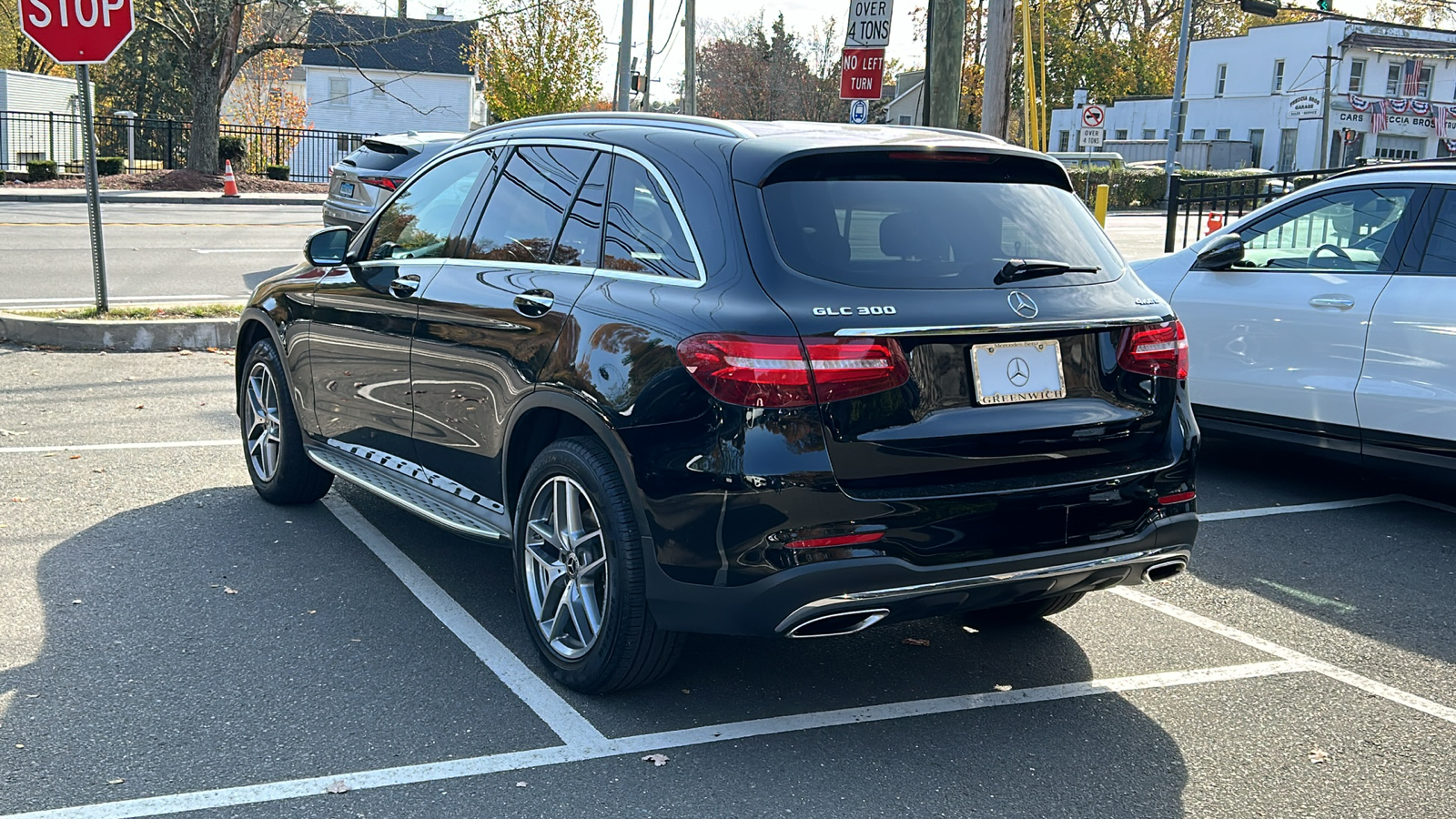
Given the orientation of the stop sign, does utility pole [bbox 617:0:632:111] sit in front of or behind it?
behind

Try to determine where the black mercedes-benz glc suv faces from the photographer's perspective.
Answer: facing away from the viewer and to the left of the viewer

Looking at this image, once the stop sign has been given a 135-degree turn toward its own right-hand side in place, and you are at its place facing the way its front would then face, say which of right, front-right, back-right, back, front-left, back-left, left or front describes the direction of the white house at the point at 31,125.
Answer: front-right

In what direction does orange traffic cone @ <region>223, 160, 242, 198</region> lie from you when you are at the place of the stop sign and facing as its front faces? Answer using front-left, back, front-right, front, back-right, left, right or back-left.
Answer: back

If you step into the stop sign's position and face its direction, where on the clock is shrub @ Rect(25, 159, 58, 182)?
The shrub is roughly at 6 o'clock from the stop sign.

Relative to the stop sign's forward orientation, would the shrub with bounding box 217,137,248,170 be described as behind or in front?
behind

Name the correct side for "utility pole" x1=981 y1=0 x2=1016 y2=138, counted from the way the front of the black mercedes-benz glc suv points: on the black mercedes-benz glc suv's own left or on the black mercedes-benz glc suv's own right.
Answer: on the black mercedes-benz glc suv's own right

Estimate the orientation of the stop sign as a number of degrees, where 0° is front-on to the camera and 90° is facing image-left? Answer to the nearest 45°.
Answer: approximately 0°

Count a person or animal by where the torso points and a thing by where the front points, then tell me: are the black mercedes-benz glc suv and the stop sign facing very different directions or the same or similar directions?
very different directions

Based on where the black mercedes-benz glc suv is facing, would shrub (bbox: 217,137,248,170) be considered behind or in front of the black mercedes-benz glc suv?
in front

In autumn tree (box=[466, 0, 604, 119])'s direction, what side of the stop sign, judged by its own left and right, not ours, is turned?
back

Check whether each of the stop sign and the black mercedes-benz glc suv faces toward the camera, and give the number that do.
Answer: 1
